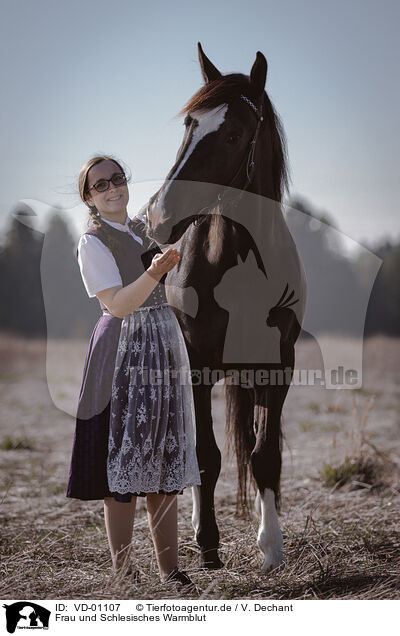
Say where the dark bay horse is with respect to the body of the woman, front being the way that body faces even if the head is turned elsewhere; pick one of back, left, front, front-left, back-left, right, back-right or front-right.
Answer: left

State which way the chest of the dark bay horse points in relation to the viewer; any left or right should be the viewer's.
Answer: facing the viewer

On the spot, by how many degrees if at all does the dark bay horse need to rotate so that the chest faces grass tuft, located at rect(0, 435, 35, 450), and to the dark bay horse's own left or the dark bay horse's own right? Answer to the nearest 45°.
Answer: approximately 135° to the dark bay horse's own right

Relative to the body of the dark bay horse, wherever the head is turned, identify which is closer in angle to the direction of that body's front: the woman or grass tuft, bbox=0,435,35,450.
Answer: the woman

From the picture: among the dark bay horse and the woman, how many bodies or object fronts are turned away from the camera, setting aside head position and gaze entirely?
0

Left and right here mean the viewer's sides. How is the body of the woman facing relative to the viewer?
facing the viewer and to the right of the viewer
